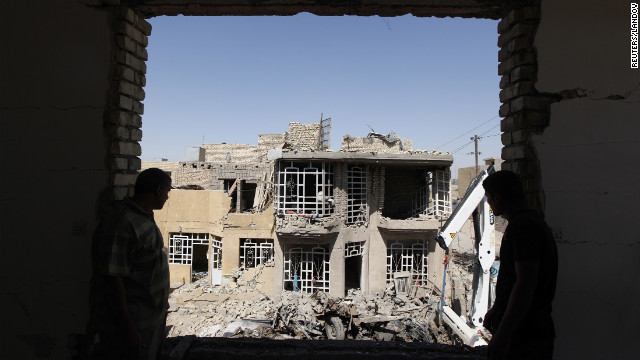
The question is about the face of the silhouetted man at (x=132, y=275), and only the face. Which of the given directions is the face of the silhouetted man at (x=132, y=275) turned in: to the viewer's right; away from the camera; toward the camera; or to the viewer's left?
to the viewer's right

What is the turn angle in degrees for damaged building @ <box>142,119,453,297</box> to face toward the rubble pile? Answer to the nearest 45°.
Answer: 0° — it already faces it

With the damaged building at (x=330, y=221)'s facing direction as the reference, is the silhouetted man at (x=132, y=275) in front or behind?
in front

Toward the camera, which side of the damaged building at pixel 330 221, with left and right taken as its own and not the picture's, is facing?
front
